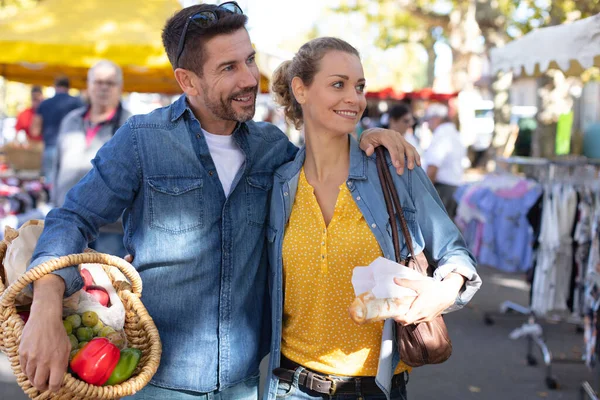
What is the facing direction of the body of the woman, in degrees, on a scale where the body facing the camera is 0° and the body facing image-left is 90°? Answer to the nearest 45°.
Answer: approximately 0°

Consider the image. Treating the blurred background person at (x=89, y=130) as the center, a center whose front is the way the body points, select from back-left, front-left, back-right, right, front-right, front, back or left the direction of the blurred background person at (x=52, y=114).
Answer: back

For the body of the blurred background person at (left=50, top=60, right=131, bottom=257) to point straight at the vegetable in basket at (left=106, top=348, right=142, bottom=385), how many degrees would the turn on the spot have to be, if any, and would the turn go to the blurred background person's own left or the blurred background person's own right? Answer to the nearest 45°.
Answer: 0° — they already face it

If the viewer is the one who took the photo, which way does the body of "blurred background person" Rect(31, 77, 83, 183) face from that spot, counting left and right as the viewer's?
facing away from the viewer

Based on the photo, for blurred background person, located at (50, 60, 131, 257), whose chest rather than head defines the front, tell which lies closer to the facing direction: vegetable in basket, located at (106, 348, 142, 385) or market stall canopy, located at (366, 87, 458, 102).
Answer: the vegetable in basket

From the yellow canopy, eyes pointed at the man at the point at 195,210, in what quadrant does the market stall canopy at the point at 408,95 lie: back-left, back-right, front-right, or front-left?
back-left

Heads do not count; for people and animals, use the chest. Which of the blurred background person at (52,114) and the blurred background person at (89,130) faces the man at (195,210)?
the blurred background person at (89,130)

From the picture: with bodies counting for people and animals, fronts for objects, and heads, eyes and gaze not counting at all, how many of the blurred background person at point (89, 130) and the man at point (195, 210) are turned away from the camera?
0

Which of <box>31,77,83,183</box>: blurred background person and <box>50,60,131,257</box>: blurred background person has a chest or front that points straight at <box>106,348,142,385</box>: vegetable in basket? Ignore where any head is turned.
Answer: <box>50,60,131,257</box>: blurred background person
